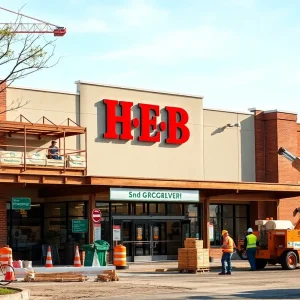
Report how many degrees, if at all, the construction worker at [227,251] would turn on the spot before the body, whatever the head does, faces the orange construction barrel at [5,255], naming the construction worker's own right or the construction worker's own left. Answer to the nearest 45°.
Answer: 0° — they already face it

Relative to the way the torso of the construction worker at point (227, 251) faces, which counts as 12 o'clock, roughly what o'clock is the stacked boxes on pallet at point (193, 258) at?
The stacked boxes on pallet is roughly at 2 o'clock from the construction worker.

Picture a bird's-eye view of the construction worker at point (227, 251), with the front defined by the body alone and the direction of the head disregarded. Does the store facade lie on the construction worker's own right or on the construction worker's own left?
on the construction worker's own right

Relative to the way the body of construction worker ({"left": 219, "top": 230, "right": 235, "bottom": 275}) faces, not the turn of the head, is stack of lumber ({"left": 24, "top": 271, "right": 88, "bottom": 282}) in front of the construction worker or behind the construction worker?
in front

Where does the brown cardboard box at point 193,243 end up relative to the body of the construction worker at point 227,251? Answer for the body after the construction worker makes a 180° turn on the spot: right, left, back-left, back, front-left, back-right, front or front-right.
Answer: back-left

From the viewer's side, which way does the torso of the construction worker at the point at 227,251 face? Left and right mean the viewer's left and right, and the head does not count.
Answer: facing to the left of the viewer

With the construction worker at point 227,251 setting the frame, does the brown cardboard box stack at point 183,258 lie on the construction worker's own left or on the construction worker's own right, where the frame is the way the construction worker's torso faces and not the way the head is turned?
on the construction worker's own right
